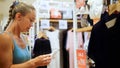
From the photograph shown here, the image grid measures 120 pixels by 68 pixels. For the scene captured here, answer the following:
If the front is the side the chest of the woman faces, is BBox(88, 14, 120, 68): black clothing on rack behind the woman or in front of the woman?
in front

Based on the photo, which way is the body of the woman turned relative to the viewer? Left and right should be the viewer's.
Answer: facing to the right of the viewer

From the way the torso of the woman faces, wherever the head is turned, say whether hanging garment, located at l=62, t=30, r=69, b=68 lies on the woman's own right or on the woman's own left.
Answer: on the woman's own left

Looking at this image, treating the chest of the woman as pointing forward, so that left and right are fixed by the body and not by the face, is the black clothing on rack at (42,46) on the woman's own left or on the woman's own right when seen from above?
on the woman's own left

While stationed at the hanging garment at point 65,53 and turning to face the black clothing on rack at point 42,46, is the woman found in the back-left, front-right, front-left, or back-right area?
front-left

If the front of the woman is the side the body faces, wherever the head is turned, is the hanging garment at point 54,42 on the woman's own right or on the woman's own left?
on the woman's own left
